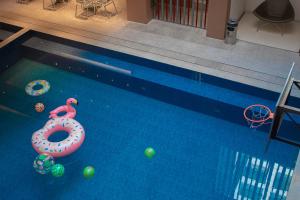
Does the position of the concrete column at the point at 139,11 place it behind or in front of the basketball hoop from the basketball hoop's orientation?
in front

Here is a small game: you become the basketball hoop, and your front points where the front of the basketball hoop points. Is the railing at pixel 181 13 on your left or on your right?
on your right

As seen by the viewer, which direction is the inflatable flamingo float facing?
to the viewer's right

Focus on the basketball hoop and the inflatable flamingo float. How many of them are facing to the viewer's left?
1

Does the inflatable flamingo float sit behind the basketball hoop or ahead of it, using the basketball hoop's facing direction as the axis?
ahead

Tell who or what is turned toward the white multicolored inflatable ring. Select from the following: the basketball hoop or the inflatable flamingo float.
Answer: the basketball hoop

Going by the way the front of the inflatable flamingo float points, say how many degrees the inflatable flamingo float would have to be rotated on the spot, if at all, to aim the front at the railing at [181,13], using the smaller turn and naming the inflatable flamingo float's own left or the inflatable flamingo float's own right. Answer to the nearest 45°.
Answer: approximately 45° to the inflatable flamingo float's own left

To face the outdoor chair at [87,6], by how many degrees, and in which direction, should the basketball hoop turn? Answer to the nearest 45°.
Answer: approximately 45° to its right

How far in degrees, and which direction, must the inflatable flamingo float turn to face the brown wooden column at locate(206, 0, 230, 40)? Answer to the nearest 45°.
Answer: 0° — it already faces it

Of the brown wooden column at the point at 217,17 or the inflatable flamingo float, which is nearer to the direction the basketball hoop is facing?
the inflatable flamingo float

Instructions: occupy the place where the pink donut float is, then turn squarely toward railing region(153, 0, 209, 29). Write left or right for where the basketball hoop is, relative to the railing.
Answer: right

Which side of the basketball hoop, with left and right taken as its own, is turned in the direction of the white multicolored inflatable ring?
front

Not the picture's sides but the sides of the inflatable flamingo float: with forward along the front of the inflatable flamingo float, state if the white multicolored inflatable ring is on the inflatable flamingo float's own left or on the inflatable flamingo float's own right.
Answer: on the inflatable flamingo float's own left

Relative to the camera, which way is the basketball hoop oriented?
to the viewer's left

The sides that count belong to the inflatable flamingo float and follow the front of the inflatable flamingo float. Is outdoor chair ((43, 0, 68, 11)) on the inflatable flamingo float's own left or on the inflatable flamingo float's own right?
on the inflatable flamingo float's own left

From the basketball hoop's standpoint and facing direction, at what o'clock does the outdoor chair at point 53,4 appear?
The outdoor chair is roughly at 1 o'clock from the basketball hoop.
